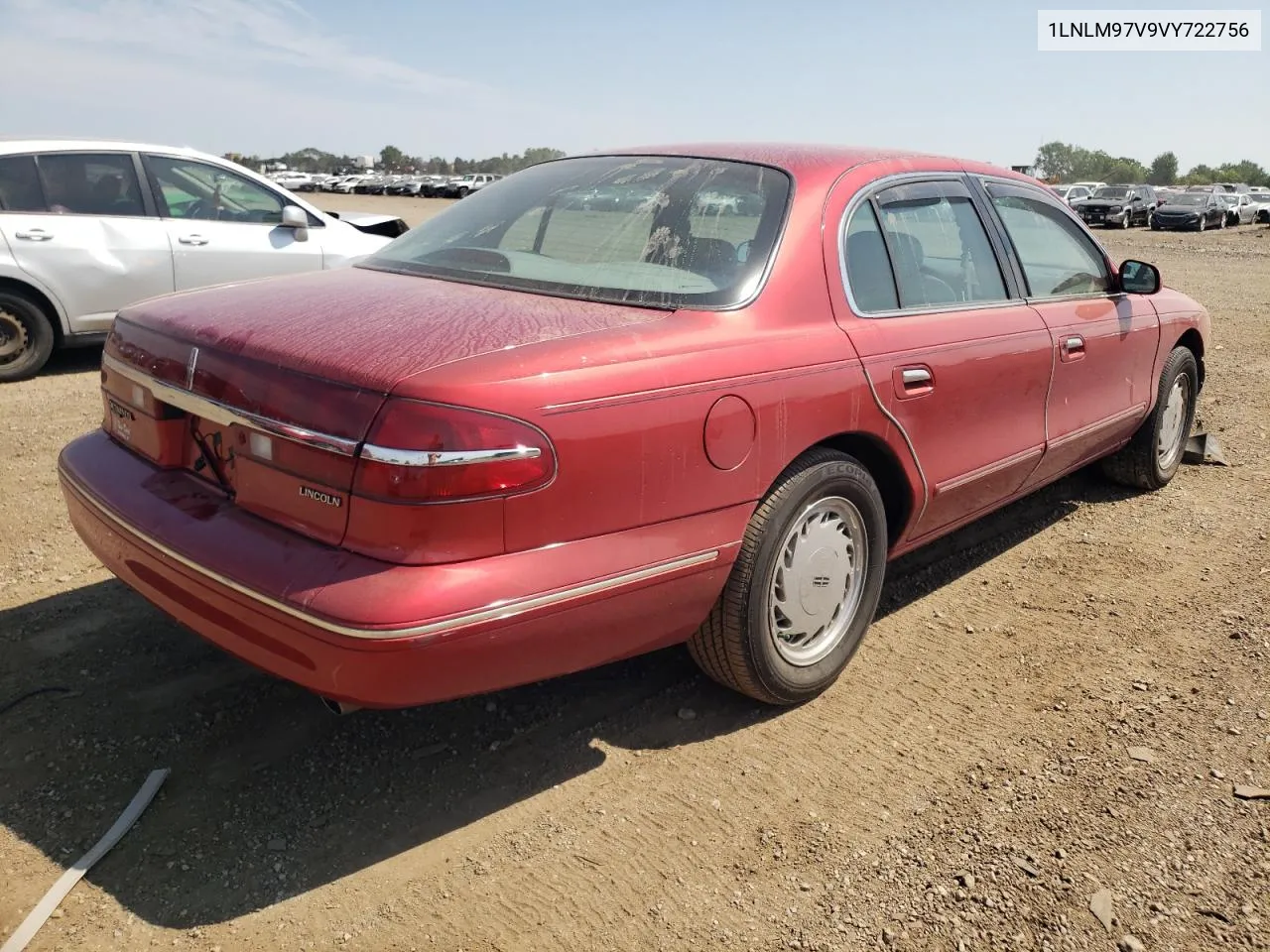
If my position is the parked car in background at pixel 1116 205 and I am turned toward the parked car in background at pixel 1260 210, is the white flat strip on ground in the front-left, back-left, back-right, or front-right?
back-right

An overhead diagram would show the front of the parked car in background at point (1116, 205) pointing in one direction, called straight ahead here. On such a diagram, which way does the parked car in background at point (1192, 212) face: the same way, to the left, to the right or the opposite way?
the same way

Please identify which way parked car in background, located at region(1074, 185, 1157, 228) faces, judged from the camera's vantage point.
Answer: facing the viewer and to the left of the viewer

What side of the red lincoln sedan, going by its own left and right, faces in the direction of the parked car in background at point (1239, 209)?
front

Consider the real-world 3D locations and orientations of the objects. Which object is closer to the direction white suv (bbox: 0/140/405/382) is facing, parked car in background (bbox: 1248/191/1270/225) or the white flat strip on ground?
the parked car in background

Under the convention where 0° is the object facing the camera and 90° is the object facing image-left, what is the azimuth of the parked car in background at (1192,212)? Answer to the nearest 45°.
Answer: approximately 45°

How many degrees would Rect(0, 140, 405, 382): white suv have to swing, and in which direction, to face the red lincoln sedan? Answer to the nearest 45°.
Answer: approximately 90° to its right

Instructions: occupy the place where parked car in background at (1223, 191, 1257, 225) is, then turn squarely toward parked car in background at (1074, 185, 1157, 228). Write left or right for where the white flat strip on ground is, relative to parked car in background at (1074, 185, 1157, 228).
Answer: left

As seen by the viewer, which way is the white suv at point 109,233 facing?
to the viewer's right

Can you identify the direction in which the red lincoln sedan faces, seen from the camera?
facing away from the viewer and to the right of the viewer

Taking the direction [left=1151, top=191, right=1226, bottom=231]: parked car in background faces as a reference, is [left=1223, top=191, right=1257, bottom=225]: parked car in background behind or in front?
behind

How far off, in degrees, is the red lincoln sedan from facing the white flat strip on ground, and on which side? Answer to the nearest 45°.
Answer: approximately 180°

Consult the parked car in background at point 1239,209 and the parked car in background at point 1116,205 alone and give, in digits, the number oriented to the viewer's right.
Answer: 0
